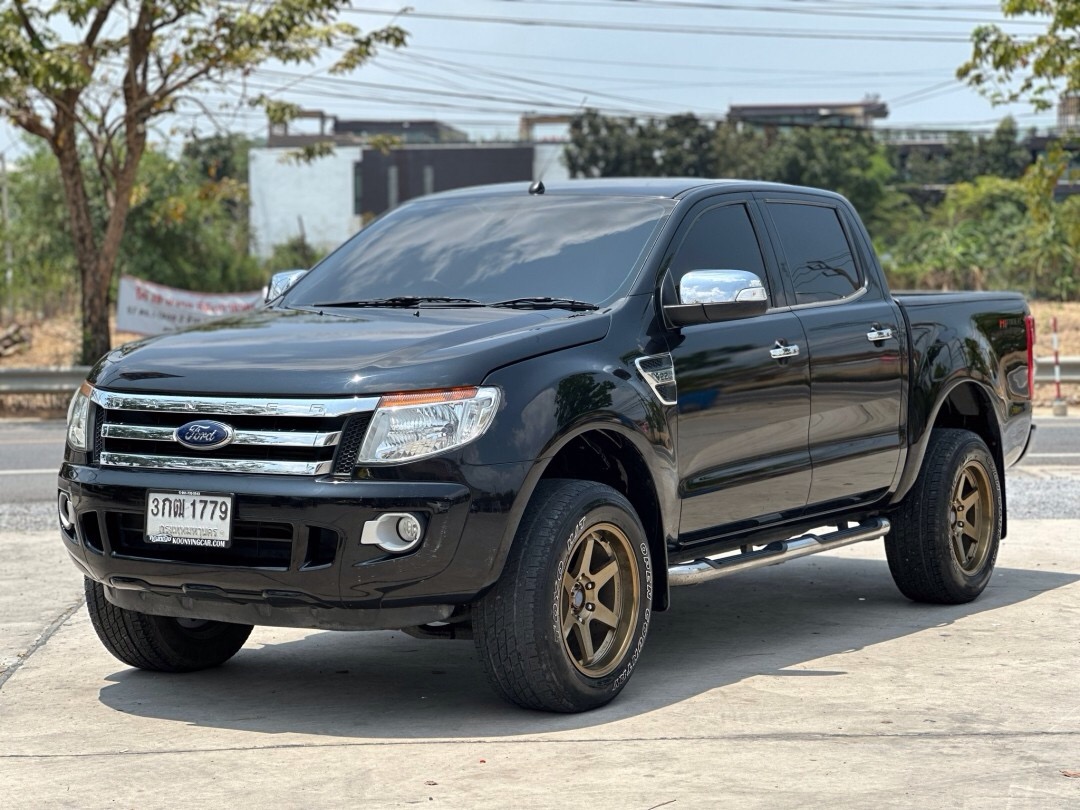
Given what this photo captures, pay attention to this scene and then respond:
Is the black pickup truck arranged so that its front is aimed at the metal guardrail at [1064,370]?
no

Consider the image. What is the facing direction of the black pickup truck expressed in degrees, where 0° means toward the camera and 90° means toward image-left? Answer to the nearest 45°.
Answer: approximately 45°

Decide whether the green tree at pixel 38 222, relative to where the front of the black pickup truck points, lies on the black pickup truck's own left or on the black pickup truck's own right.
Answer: on the black pickup truck's own right

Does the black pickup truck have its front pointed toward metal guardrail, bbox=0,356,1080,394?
no

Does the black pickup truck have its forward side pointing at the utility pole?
no
